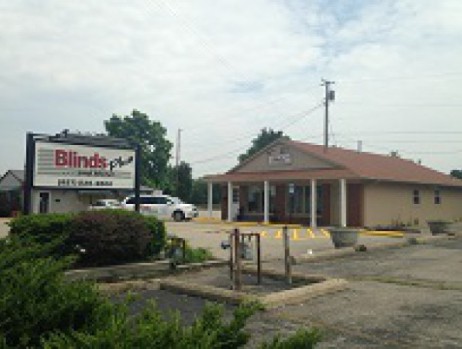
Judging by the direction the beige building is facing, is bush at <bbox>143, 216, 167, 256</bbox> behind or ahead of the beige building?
ahead

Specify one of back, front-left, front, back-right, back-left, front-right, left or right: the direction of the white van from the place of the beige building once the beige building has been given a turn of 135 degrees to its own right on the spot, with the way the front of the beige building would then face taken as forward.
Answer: left

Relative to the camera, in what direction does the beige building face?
facing the viewer and to the left of the viewer

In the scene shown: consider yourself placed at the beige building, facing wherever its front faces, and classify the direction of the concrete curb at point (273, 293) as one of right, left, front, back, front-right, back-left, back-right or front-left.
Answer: front-left
